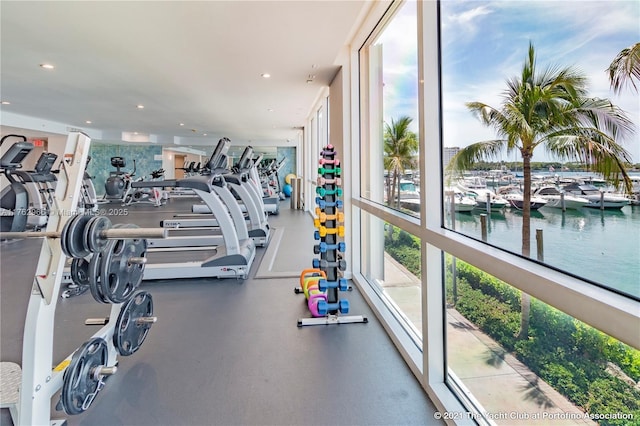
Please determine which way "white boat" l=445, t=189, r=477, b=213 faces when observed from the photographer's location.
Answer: facing the viewer and to the right of the viewer

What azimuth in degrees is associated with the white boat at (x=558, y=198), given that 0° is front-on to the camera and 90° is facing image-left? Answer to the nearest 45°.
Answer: approximately 315°

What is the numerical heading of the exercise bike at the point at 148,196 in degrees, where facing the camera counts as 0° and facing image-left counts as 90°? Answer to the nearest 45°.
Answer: approximately 270°

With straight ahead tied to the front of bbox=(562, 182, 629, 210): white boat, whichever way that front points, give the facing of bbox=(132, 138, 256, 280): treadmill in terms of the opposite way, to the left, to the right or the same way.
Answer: to the left

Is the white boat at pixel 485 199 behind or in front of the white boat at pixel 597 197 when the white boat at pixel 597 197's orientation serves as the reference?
behind

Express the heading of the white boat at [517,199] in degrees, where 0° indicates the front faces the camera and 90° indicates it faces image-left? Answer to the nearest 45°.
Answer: approximately 315°
